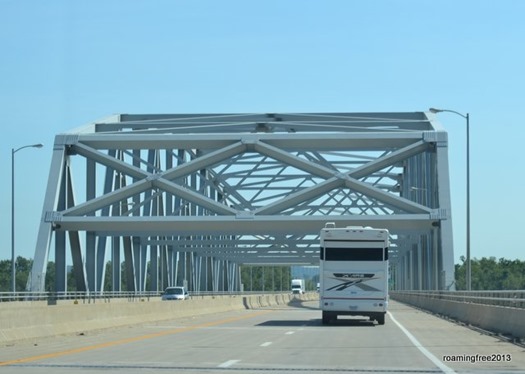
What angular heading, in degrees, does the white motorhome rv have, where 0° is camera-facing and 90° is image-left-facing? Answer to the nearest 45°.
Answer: approximately 180°

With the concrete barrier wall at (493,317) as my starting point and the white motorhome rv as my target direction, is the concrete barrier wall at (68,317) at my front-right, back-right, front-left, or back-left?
front-left

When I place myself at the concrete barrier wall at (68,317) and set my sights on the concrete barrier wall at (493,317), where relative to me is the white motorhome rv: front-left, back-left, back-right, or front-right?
front-left

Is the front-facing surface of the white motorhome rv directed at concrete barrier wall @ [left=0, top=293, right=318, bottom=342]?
no

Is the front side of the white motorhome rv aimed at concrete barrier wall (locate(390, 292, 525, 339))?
no
